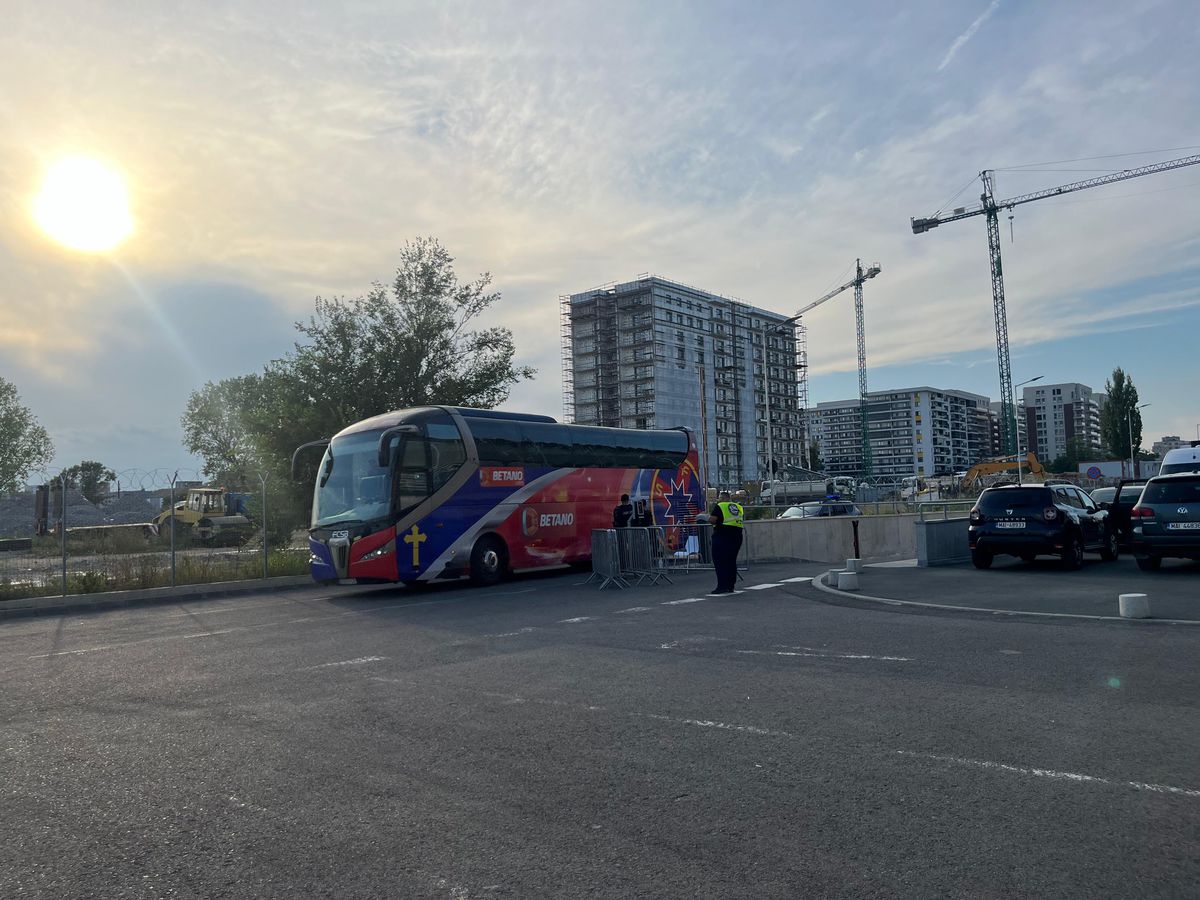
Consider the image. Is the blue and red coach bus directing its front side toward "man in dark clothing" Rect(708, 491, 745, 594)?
no

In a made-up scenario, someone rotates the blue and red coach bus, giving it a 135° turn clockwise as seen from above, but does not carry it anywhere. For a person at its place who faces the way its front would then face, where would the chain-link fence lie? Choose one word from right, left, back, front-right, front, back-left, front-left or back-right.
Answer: left

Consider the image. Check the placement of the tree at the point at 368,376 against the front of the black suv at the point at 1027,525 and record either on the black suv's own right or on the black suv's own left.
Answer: on the black suv's own left

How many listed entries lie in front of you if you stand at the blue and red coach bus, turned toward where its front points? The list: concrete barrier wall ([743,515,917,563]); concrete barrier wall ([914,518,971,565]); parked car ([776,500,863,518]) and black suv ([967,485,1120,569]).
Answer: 0

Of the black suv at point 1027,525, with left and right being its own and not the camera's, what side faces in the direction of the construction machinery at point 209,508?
left

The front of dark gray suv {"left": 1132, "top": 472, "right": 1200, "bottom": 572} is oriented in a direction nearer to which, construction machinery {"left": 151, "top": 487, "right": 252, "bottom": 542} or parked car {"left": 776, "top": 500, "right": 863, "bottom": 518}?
the parked car

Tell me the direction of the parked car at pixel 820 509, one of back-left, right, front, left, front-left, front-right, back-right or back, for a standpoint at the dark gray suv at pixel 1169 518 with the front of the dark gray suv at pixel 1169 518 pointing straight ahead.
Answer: front-left

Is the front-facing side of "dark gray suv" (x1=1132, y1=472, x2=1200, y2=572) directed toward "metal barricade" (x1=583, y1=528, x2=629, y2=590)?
no

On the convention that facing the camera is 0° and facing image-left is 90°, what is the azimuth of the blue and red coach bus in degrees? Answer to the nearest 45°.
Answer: approximately 45°

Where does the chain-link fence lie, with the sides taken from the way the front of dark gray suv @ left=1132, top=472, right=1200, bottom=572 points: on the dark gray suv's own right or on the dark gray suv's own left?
on the dark gray suv's own left

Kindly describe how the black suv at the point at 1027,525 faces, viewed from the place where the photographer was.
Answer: facing away from the viewer and to the right of the viewer

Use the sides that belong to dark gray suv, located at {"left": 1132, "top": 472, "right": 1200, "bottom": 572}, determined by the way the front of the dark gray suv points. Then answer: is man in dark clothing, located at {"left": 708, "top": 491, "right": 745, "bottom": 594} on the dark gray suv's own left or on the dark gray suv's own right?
on the dark gray suv's own left

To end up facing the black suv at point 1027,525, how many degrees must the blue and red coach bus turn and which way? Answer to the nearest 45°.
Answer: approximately 135° to its left

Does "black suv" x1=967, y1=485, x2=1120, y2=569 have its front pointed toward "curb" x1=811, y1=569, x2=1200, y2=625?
no

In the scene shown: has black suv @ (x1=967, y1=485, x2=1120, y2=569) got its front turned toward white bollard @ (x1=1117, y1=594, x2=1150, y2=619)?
no

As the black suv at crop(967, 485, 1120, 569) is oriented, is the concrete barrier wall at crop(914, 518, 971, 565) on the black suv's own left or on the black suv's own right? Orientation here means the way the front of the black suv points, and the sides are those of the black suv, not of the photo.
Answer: on the black suv's own left

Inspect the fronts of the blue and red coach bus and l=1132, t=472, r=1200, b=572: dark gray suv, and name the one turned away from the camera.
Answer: the dark gray suv

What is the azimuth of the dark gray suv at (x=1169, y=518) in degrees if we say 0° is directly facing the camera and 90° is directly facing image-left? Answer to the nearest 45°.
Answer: approximately 180°

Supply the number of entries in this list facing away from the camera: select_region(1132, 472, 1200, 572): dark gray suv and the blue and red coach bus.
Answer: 1
